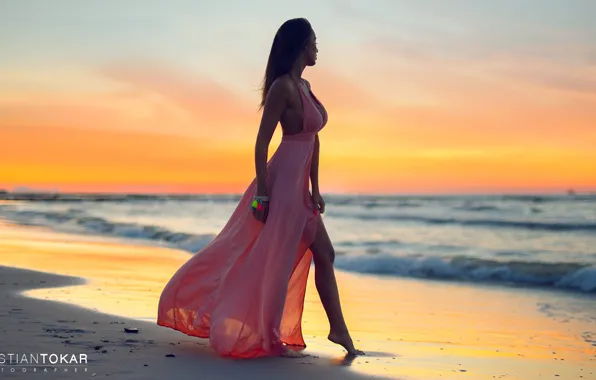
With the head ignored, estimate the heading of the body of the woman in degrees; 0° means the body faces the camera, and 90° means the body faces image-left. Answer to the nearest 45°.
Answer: approximately 270°

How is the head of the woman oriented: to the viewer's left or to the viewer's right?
to the viewer's right
